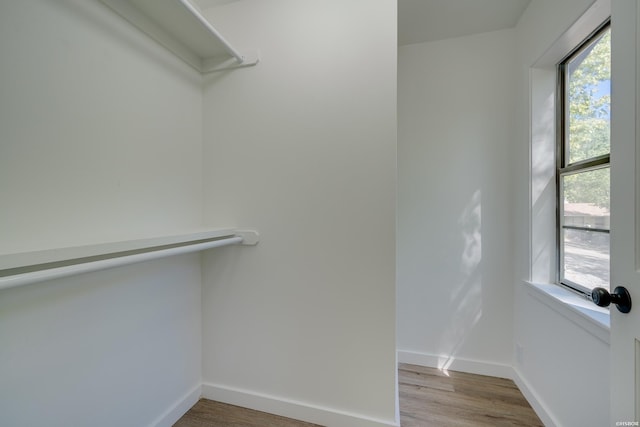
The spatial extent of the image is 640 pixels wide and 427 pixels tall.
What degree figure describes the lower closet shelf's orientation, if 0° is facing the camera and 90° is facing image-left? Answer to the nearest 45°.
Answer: approximately 315°

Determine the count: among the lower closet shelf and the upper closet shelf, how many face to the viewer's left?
0

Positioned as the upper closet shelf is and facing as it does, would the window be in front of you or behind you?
in front

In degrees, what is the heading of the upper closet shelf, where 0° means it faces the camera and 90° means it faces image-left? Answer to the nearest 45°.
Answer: approximately 315°
